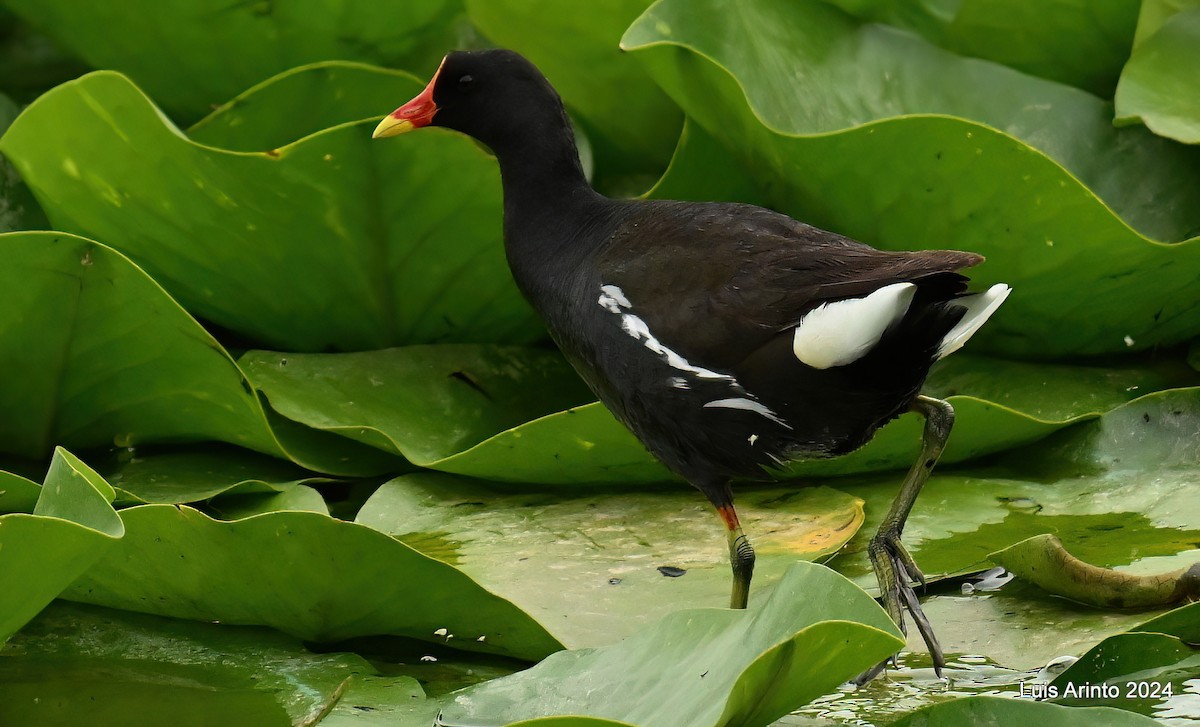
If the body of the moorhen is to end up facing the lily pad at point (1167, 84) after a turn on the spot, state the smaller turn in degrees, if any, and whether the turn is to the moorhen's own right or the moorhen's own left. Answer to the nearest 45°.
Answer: approximately 135° to the moorhen's own right

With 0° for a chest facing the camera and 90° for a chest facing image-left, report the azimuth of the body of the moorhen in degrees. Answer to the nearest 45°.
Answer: approximately 90°

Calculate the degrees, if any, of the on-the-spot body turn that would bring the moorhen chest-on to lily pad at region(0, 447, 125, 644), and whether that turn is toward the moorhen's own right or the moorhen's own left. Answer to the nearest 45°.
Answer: approximately 45° to the moorhen's own left

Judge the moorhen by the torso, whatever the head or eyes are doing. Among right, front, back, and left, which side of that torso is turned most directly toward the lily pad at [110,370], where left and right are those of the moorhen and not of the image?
front

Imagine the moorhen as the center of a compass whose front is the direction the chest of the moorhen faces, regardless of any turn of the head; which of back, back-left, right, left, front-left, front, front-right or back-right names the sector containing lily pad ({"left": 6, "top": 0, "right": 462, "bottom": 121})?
front-right

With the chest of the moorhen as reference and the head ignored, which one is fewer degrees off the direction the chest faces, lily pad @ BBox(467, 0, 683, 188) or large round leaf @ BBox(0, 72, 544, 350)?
the large round leaf

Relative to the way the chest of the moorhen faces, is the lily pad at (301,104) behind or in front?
in front

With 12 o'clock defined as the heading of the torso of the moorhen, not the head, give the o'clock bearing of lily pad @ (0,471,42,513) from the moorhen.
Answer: The lily pad is roughly at 12 o'clock from the moorhen.

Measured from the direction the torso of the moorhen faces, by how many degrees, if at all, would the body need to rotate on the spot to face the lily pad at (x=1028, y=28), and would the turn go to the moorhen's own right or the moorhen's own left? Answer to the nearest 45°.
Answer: approximately 135° to the moorhen's own right
